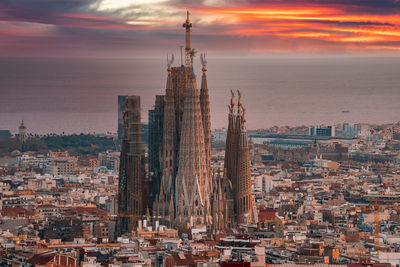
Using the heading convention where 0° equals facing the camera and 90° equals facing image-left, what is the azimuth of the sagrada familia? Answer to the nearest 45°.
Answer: approximately 180°
